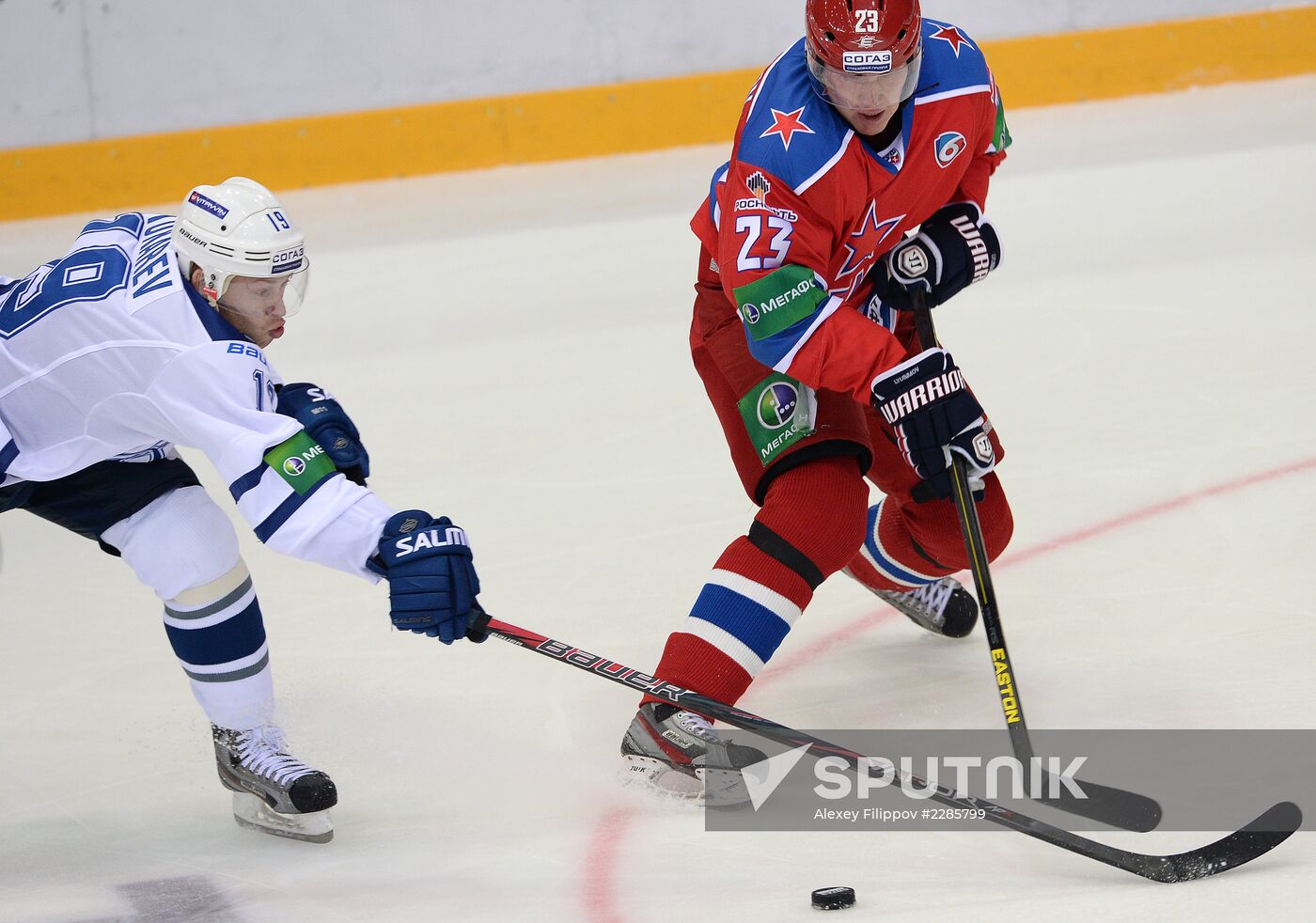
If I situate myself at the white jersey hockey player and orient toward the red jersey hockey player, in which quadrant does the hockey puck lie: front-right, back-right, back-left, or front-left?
front-right

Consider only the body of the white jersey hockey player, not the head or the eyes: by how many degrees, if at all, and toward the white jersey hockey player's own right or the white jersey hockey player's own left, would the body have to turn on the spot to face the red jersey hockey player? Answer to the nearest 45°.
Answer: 0° — they already face them

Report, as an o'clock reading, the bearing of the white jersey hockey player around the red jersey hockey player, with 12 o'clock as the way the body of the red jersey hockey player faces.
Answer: The white jersey hockey player is roughly at 4 o'clock from the red jersey hockey player.

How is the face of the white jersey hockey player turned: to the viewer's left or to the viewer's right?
to the viewer's right

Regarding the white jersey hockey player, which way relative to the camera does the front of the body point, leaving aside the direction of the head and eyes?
to the viewer's right

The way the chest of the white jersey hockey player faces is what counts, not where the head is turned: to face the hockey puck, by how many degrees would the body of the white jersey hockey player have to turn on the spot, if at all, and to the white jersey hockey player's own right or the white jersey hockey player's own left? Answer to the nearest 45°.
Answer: approximately 45° to the white jersey hockey player's own right

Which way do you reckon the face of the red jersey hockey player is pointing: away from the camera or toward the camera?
toward the camera

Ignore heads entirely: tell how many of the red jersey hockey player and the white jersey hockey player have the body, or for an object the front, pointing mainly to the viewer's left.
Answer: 0
